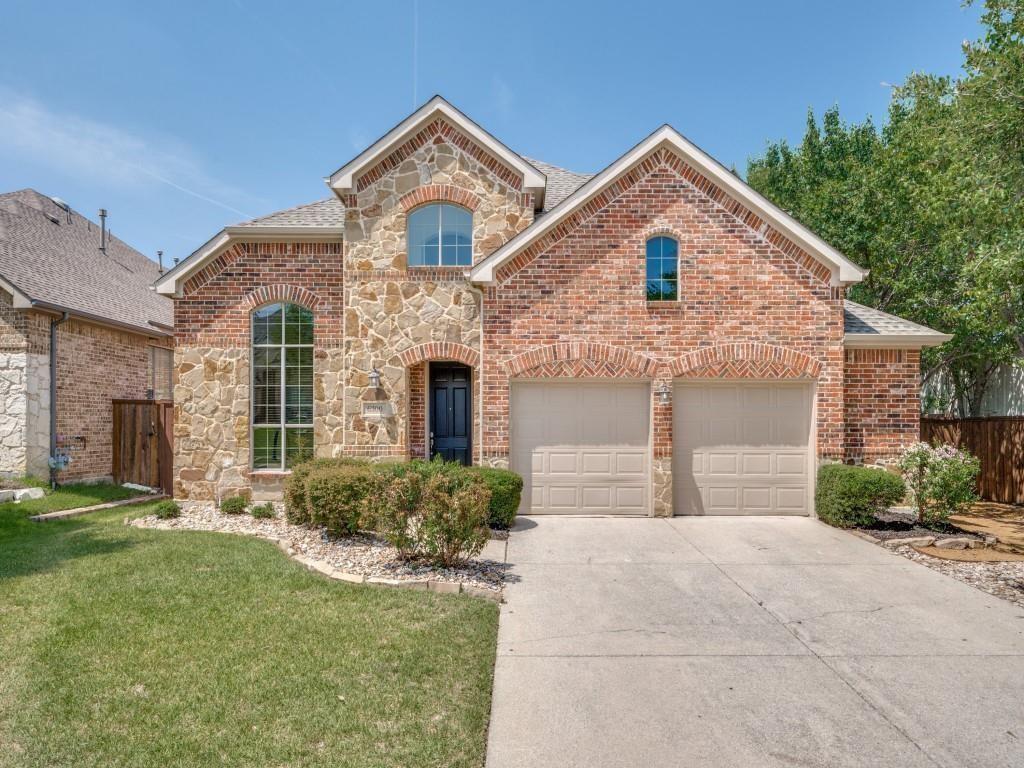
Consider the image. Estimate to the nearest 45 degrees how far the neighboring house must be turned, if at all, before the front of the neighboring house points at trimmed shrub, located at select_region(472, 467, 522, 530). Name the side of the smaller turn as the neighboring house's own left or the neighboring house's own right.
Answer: approximately 45° to the neighboring house's own left

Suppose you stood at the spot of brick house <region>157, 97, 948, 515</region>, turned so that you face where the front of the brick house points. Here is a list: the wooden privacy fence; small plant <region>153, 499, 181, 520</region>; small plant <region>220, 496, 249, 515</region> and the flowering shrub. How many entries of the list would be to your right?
2

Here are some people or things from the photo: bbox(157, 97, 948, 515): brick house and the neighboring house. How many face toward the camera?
2

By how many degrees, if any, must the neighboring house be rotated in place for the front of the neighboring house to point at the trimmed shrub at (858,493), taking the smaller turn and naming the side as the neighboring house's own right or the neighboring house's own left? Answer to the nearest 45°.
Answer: approximately 45° to the neighboring house's own left

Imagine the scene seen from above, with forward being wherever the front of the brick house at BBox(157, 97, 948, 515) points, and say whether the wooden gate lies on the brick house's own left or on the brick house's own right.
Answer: on the brick house's own right

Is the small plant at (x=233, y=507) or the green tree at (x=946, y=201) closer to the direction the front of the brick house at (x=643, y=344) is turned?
the small plant

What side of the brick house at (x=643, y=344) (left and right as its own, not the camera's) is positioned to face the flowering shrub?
left

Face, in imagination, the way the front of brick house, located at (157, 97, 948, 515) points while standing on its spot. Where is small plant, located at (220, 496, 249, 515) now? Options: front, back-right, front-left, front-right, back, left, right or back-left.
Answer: right

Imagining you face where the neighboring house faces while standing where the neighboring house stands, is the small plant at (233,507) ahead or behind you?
ahead

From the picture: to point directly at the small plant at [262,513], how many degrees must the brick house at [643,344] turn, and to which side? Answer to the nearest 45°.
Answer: approximately 90° to its right

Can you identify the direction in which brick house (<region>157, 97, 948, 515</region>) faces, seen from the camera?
facing the viewer

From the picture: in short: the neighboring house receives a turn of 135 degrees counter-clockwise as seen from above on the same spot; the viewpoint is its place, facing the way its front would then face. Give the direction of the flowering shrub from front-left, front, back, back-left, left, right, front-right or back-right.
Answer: right

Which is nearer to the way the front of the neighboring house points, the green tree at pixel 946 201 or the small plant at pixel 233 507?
the small plant

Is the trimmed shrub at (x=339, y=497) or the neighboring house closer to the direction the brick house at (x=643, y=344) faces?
the trimmed shrub

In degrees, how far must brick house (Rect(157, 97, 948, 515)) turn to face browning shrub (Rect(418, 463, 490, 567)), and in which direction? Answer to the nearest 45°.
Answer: approximately 45° to its right

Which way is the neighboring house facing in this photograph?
toward the camera
